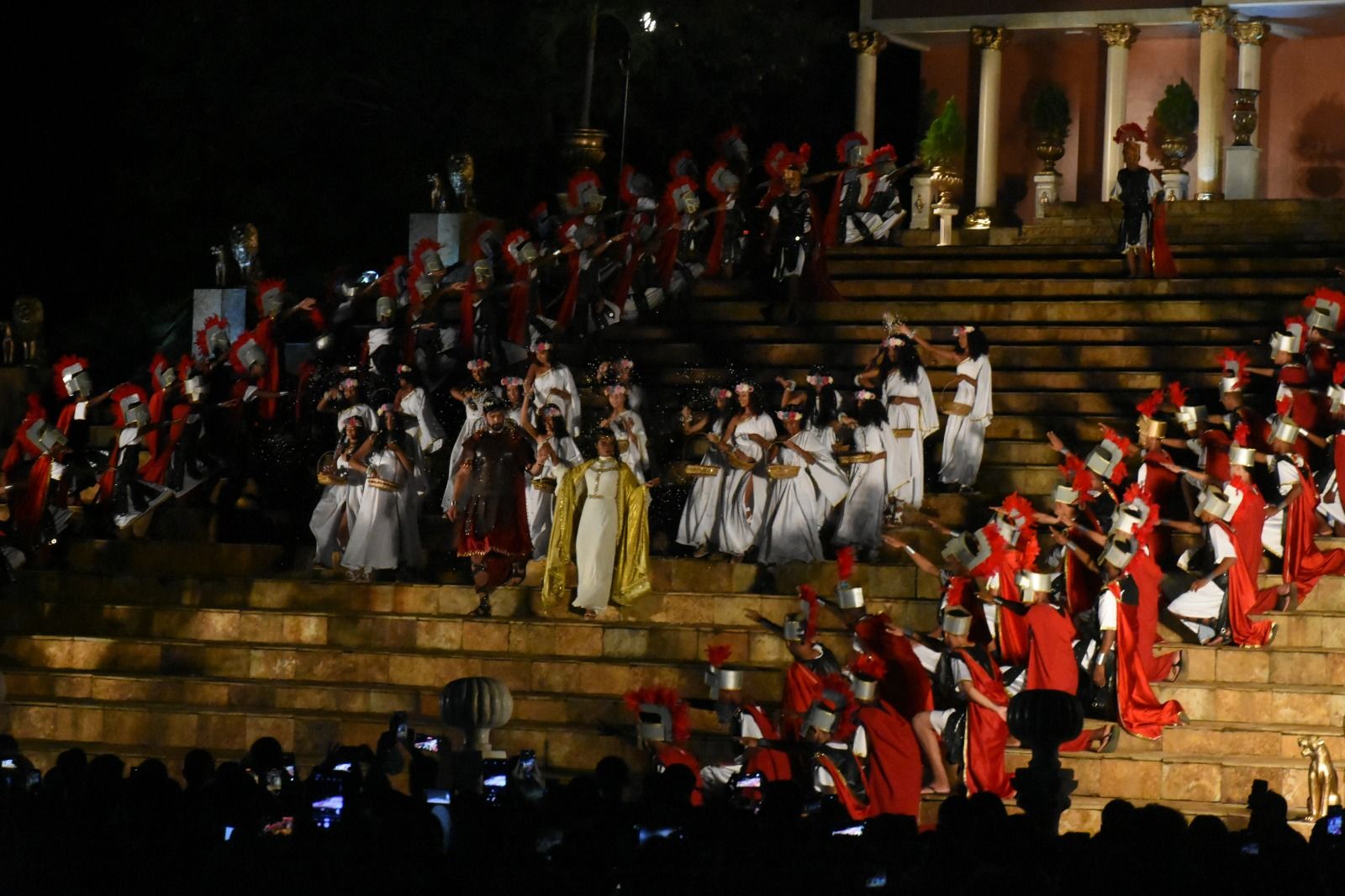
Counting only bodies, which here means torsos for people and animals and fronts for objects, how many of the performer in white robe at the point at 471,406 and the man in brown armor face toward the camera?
2

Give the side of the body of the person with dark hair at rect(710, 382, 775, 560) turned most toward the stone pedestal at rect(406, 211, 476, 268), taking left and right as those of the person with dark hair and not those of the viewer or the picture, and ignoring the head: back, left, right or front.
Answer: right

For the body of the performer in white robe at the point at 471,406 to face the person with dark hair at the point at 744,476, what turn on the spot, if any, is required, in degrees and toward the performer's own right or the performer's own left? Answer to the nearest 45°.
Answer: approximately 45° to the performer's own left

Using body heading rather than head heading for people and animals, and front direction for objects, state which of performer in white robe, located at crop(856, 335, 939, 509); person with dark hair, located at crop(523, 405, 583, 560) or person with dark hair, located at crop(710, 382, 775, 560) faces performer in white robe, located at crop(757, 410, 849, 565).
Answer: performer in white robe, located at crop(856, 335, 939, 509)

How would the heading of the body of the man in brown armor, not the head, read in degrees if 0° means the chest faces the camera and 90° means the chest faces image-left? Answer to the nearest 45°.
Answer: approximately 0°

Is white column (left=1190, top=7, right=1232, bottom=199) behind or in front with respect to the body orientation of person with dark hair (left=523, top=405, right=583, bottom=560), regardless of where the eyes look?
behind

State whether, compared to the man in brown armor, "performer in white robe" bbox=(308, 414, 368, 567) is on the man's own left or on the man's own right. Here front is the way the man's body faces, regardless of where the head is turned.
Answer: on the man's own right

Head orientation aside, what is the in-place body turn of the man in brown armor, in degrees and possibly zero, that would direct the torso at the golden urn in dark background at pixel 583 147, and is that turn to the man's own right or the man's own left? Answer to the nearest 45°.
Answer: approximately 180°

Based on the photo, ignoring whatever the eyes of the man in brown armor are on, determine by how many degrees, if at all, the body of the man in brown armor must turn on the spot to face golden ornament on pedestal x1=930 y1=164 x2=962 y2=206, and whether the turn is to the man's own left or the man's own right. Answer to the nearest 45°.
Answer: approximately 135° to the man's own left

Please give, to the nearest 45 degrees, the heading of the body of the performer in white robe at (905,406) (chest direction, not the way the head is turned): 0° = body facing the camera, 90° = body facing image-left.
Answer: approximately 45°
